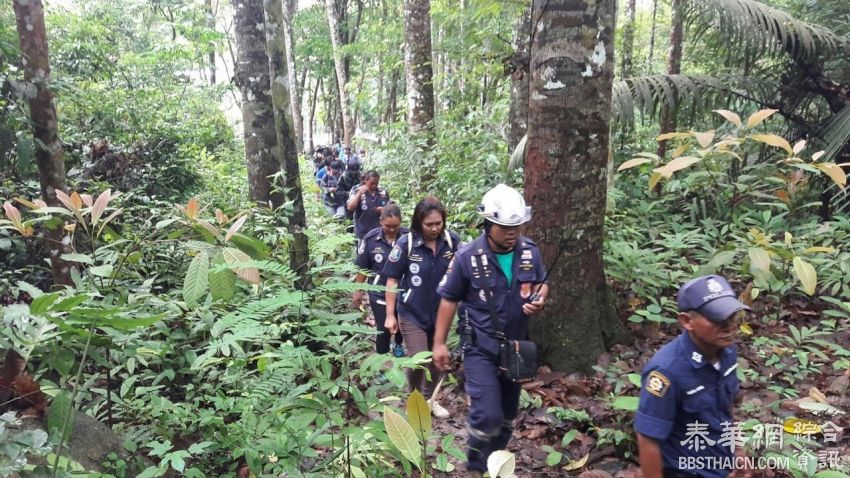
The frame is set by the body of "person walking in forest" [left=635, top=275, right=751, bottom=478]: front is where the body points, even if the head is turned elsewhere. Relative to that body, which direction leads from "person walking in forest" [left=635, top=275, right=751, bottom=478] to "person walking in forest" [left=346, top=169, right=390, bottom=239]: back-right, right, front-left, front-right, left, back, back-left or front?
back

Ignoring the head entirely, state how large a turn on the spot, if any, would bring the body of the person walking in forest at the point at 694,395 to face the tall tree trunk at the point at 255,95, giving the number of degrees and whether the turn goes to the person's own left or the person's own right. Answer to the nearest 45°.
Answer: approximately 180°

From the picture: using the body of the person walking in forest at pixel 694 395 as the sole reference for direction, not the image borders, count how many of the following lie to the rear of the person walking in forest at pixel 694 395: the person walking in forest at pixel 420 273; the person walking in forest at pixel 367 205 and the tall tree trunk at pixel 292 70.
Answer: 3

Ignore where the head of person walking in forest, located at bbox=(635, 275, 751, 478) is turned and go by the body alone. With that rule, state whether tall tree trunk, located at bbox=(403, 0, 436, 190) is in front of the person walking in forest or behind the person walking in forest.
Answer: behind

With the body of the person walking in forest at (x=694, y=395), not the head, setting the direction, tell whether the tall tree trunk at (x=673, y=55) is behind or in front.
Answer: behind

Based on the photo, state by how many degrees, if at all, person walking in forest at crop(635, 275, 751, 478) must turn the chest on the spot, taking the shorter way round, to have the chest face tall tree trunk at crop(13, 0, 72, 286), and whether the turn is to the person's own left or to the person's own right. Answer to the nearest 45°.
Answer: approximately 135° to the person's own right

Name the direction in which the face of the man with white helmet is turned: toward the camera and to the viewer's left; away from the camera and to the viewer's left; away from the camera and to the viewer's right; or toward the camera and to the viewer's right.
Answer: toward the camera and to the viewer's right
